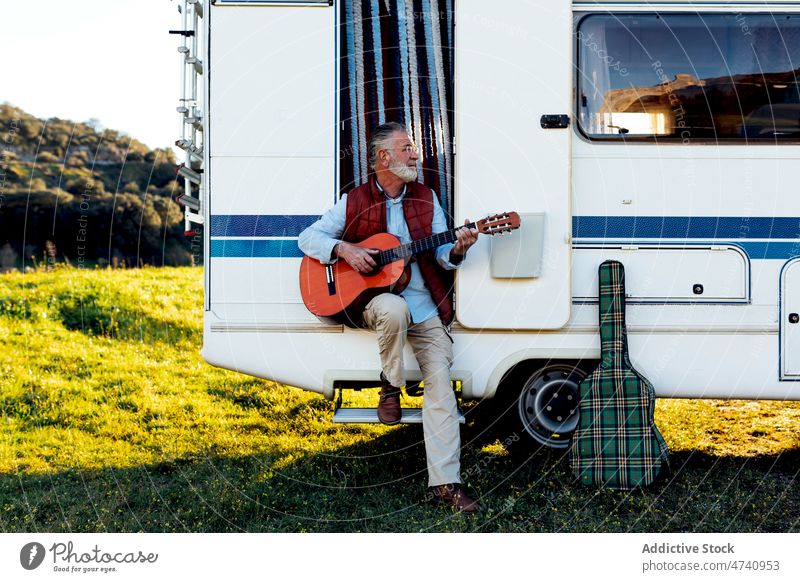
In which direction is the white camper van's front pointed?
to the viewer's right
